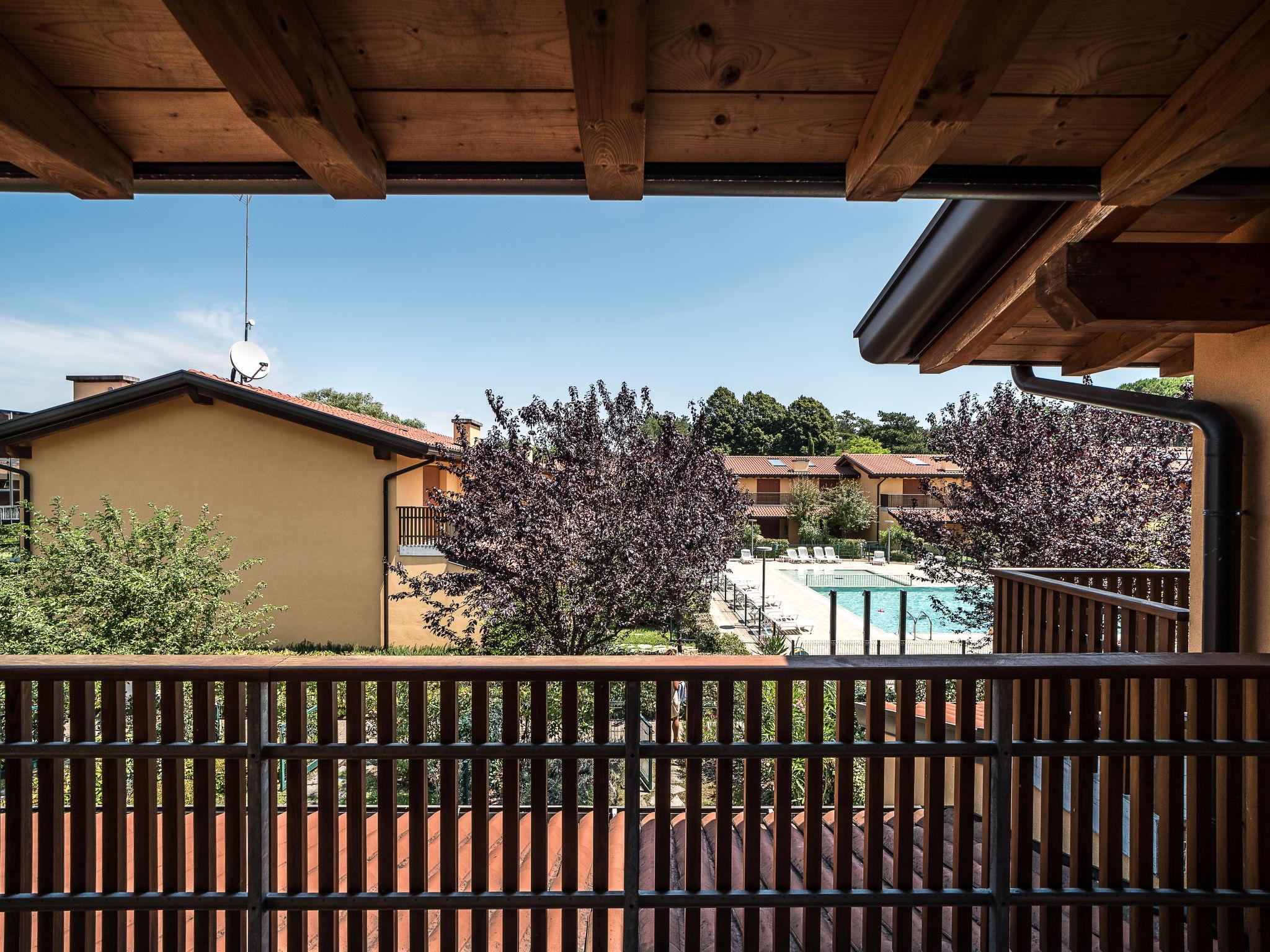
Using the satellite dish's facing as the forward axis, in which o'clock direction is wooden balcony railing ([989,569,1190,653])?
The wooden balcony railing is roughly at 1 o'clock from the satellite dish.

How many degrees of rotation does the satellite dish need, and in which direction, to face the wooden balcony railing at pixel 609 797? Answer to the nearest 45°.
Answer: approximately 45° to its right

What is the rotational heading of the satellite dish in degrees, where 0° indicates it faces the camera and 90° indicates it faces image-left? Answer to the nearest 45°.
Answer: approximately 315°

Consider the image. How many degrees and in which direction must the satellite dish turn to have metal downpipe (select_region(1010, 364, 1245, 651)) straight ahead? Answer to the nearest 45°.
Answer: approximately 45° to its right
